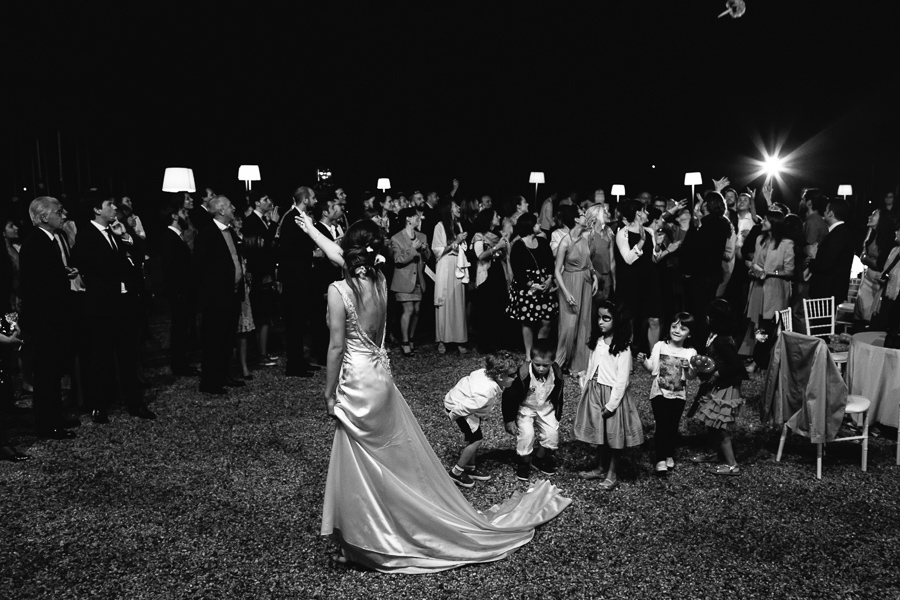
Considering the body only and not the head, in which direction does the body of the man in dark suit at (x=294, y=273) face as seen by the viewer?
to the viewer's right

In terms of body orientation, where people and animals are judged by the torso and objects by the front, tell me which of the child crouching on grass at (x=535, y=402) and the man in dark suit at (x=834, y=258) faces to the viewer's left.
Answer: the man in dark suit

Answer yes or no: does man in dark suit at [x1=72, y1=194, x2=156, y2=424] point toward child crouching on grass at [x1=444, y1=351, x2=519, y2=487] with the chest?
yes

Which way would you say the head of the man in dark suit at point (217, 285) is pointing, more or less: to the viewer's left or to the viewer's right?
to the viewer's right

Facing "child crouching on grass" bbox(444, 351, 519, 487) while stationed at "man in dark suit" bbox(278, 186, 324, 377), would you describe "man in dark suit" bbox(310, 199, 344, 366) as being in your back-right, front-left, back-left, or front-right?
back-left

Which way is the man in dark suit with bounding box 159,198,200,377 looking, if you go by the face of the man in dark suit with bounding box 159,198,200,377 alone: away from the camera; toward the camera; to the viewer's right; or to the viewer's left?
to the viewer's right

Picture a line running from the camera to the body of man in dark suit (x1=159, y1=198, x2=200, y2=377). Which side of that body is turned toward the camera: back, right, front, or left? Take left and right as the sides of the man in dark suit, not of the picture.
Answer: right

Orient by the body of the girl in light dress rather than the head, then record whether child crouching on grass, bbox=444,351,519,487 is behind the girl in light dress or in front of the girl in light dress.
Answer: in front

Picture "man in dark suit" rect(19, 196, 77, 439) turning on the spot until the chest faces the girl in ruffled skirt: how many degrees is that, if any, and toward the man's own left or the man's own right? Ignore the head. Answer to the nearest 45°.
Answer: approximately 45° to the man's own right

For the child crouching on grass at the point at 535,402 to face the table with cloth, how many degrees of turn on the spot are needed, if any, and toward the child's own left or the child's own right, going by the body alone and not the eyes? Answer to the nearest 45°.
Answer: approximately 90° to the child's own left

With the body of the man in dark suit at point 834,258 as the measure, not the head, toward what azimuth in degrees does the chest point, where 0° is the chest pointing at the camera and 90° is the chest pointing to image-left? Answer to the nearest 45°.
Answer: approximately 90°

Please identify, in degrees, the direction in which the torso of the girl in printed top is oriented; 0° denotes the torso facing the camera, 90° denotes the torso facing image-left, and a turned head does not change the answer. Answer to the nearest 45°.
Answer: approximately 0°

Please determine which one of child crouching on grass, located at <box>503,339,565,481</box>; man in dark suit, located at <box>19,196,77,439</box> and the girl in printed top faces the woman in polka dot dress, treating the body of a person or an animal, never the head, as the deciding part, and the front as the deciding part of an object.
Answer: the man in dark suit

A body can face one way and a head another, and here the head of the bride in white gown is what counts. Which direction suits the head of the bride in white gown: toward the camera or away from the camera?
away from the camera

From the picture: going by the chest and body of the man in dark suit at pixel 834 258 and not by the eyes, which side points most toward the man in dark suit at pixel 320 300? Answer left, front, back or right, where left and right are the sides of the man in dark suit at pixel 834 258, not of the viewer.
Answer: front

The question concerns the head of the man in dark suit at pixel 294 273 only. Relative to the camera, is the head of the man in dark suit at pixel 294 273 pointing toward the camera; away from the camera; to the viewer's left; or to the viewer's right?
to the viewer's right
